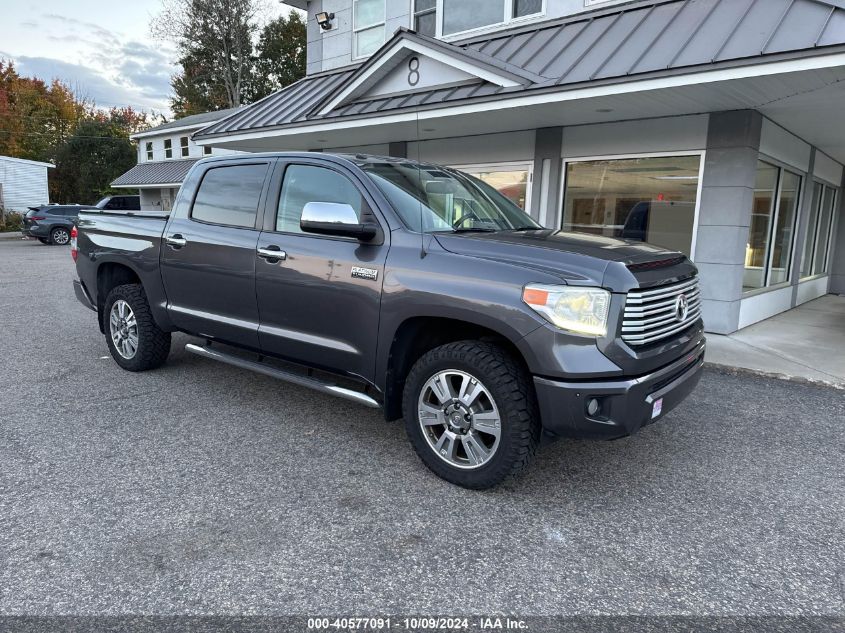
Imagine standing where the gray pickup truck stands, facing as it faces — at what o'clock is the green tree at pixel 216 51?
The green tree is roughly at 7 o'clock from the gray pickup truck.

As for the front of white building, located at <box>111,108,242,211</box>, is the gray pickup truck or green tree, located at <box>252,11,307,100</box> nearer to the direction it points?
the gray pickup truck

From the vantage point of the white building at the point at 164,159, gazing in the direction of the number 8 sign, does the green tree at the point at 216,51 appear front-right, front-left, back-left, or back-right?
back-left

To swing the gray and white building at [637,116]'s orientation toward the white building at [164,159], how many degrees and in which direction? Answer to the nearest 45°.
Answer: approximately 90° to its right

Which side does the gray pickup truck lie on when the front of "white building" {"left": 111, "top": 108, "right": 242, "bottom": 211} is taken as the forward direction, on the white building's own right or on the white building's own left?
on the white building's own left

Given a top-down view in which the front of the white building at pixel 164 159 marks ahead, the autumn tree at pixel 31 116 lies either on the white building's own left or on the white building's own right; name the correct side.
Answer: on the white building's own right

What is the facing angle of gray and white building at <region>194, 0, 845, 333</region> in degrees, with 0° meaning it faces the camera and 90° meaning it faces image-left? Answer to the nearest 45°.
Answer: approximately 45°

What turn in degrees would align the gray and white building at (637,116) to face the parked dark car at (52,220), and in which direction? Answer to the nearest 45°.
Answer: approximately 90° to its right

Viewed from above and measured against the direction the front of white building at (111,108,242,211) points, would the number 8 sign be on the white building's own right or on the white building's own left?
on the white building's own left

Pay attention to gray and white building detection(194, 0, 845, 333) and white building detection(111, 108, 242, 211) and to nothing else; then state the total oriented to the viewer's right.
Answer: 0

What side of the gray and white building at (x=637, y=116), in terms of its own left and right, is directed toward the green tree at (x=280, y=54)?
right

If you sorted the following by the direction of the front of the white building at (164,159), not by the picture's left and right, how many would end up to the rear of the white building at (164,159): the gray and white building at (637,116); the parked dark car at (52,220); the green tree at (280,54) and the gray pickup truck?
1

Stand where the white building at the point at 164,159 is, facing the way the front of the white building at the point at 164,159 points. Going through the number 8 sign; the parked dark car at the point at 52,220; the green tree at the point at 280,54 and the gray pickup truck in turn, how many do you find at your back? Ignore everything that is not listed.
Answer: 1

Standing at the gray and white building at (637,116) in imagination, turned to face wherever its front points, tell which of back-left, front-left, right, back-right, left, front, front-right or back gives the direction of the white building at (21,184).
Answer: right

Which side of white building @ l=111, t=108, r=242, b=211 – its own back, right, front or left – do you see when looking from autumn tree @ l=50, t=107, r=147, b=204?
right

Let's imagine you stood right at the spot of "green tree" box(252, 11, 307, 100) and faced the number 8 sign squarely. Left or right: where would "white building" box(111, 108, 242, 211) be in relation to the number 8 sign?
right

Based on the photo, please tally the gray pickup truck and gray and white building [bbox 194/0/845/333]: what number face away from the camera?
0

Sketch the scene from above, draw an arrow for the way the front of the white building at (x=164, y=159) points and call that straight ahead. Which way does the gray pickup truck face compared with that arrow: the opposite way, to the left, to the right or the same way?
to the left
